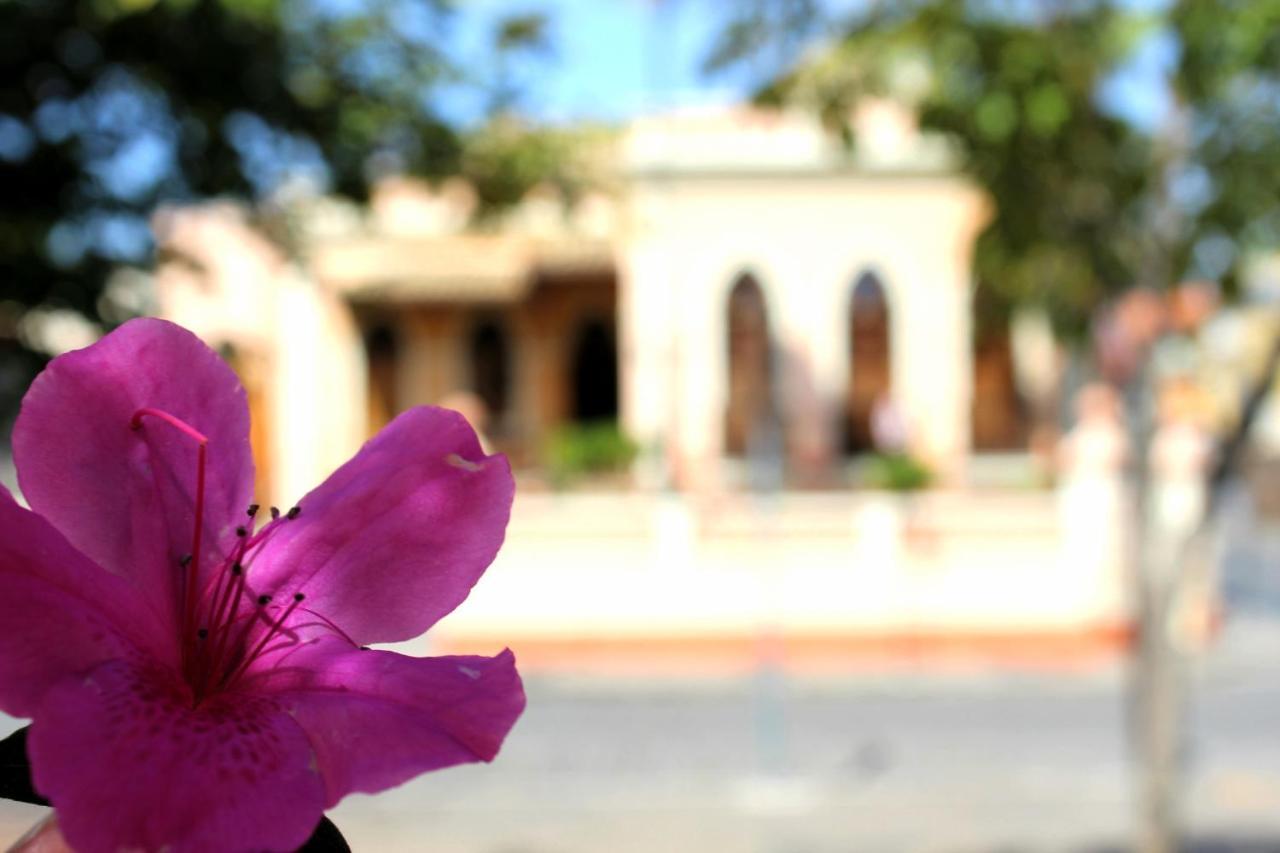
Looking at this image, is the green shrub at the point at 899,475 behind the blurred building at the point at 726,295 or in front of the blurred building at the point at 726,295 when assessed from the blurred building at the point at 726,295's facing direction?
in front

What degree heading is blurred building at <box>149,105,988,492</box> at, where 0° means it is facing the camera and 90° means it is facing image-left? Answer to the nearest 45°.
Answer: approximately 0°

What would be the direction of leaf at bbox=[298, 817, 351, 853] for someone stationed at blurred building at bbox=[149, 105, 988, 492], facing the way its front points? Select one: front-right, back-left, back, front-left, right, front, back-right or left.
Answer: front

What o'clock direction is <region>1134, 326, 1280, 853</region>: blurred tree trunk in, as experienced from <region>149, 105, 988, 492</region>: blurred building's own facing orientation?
The blurred tree trunk is roughly at 12 o'clock from the blurred building.

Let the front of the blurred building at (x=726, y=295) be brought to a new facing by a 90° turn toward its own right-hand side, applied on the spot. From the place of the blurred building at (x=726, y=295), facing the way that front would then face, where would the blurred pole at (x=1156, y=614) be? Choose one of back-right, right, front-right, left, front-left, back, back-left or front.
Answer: left

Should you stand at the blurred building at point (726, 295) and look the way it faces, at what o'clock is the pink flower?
The pink flower is roughly at 12 o'clock from the blurred building.

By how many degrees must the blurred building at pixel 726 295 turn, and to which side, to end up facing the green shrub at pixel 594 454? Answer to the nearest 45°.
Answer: approximately 45° to its right

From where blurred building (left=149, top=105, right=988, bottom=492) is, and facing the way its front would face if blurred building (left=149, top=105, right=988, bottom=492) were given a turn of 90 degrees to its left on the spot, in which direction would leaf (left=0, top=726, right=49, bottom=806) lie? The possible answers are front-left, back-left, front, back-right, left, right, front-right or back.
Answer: right

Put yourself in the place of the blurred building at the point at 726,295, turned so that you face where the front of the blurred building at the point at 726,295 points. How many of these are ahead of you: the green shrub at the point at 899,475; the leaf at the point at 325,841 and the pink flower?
3
